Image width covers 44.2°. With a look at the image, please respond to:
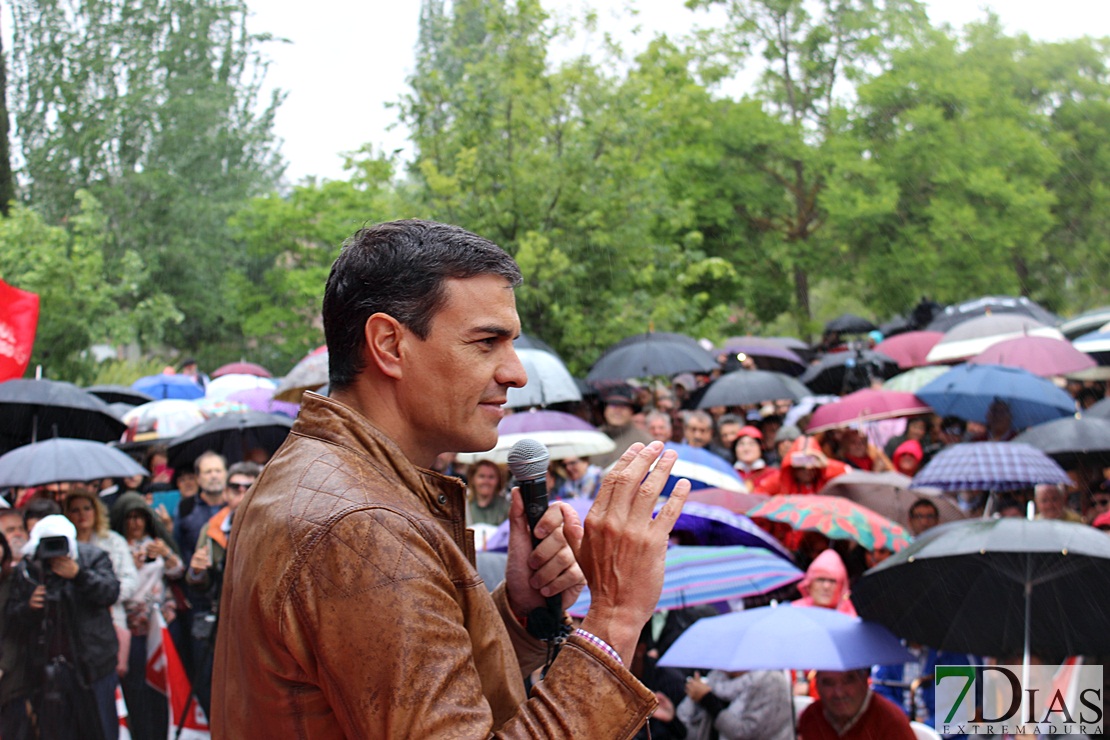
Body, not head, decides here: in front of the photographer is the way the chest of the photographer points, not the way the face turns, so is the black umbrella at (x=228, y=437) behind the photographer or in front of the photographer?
behind

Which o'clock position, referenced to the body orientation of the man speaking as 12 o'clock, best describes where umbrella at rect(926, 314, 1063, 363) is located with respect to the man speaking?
The umbrella is roughly at 10 o'clock from the man speaking.

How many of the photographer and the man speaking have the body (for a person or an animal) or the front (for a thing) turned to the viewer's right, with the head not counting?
1

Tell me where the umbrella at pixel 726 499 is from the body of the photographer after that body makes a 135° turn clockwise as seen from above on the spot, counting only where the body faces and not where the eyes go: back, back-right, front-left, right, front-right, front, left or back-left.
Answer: back-right

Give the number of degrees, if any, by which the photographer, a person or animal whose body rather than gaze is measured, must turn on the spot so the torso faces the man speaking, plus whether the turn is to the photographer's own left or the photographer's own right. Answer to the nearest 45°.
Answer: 0° — they already face them

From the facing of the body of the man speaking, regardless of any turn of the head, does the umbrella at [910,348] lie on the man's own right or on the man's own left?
on the man's own left

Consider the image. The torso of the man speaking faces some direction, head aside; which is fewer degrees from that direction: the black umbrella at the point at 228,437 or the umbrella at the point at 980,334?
the umbrella

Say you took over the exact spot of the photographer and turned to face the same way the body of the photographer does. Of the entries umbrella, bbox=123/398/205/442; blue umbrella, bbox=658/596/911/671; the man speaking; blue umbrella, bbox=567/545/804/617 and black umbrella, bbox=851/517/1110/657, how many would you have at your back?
1

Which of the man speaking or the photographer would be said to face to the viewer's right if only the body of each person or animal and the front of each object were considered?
the man speaking

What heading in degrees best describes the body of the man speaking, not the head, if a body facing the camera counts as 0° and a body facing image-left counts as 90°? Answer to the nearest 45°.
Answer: approximately 270°

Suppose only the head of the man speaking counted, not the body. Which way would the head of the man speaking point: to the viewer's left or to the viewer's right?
to the viewer's right

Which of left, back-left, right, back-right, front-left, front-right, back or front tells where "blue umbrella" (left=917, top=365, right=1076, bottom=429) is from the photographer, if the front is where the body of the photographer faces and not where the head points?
left

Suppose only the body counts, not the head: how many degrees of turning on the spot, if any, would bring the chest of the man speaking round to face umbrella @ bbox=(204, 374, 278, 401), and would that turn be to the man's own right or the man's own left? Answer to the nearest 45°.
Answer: approximately 90° to the man's own left

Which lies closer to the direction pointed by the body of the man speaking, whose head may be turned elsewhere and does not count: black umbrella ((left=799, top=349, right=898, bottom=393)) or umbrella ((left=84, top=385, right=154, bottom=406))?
the black umbrella

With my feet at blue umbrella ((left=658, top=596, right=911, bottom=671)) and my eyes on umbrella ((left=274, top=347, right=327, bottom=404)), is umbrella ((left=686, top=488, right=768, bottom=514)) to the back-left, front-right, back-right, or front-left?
front-right

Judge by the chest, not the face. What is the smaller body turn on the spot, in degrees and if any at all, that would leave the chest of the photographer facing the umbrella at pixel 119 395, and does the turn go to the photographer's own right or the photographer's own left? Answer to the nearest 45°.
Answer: approximately 180°

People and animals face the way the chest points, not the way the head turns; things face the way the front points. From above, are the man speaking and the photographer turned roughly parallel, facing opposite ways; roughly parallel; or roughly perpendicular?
roughly perpendicular

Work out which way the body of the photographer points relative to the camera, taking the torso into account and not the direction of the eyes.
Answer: toward the camera

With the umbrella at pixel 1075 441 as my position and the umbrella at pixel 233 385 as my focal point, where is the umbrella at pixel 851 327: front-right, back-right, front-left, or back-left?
front-right

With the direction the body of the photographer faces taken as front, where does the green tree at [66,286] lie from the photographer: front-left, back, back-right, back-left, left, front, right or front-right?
back
